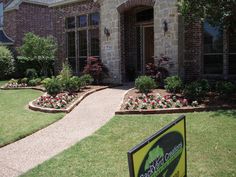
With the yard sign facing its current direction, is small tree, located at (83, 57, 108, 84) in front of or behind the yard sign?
behind

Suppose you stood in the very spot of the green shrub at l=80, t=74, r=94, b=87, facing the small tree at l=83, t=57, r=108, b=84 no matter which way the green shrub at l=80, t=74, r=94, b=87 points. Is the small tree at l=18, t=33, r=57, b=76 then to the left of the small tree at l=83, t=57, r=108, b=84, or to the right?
left

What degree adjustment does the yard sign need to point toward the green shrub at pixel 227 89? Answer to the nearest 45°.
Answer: approximately 135° to its left

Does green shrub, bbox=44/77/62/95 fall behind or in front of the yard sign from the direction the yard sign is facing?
behind

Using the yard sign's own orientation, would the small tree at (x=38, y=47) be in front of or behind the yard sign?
behind

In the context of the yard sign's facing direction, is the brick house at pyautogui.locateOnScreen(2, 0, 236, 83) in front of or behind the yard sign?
behind

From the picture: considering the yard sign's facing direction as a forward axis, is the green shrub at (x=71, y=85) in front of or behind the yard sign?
behind
